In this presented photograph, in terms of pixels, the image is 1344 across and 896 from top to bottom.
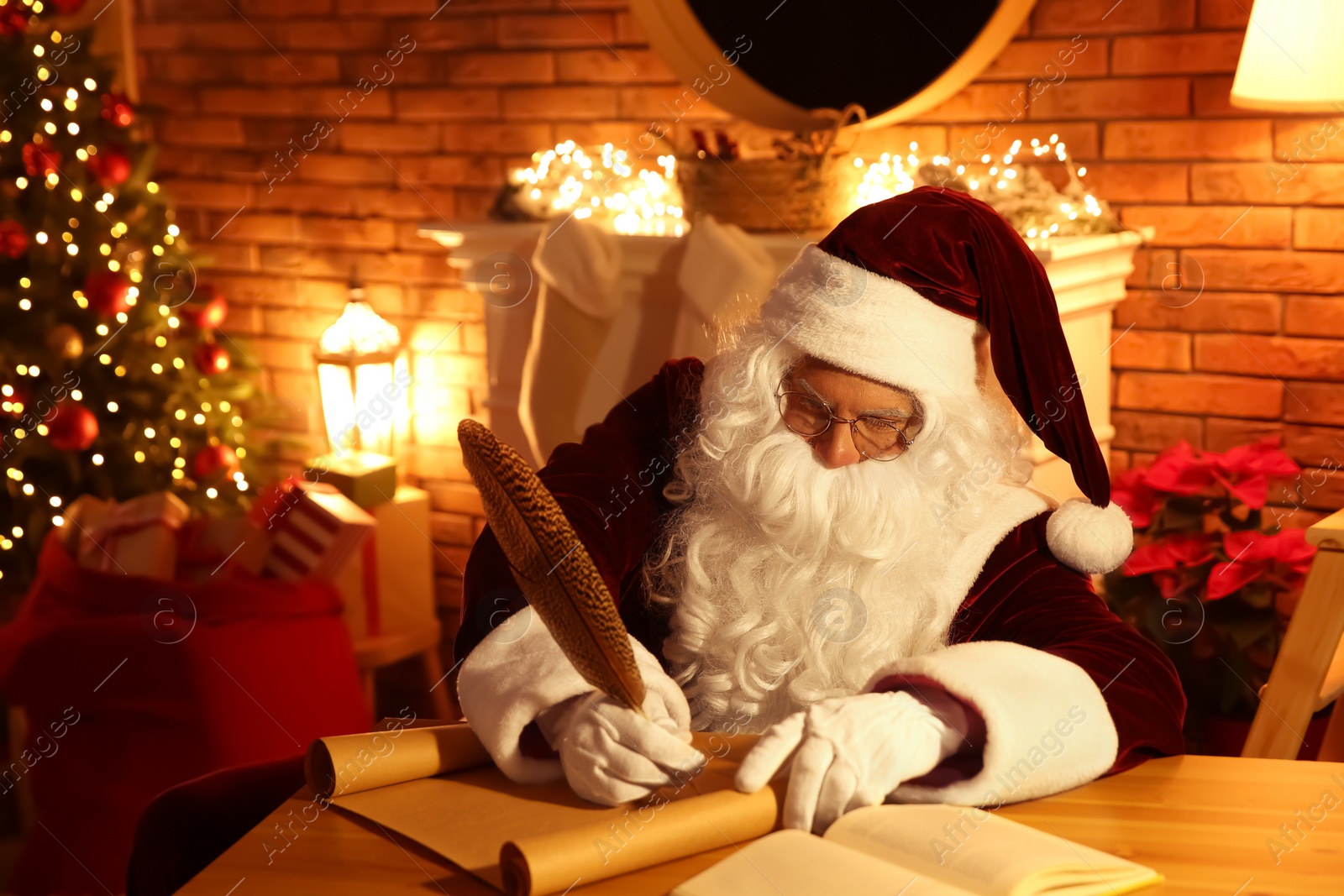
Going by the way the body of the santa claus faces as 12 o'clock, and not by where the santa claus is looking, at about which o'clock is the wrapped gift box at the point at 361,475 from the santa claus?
The wrapped gift box is roughly at 5 o'clock from the santa claus.

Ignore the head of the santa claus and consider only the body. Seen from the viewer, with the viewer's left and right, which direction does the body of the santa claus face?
facing the viewer

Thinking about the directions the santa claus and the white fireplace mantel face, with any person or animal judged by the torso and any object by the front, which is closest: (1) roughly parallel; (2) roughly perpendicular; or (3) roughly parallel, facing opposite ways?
roughly parallel

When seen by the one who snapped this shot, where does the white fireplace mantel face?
facing the viewer

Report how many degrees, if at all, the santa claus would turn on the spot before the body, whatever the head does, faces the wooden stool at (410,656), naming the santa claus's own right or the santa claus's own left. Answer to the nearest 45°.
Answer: approximately 135° to the santa claus's own right

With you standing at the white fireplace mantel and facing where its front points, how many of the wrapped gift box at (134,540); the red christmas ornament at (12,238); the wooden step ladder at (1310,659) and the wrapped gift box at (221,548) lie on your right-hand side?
3

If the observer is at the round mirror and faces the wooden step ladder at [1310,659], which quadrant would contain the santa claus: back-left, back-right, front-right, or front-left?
front-right

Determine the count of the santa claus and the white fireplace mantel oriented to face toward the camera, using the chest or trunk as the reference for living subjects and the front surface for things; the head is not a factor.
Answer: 2

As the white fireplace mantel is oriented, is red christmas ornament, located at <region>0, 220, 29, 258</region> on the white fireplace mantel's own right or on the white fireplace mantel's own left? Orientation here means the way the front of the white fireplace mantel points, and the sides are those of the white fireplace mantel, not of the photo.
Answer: on the white fireplace mantel's own right
